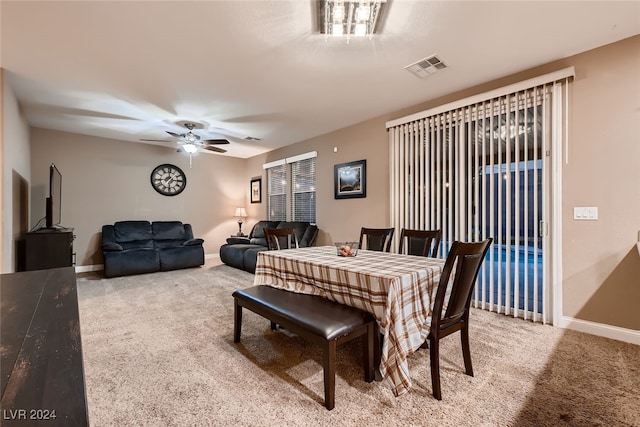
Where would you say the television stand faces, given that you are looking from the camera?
facing to the right of the viewer

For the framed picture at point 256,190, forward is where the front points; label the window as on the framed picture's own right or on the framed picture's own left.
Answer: on the framed picture's own left

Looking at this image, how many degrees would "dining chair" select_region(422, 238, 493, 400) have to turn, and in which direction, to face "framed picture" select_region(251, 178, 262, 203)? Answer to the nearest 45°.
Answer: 0° — it already faces it

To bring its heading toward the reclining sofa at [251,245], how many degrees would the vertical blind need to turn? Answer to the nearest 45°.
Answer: approximately 45° to its right

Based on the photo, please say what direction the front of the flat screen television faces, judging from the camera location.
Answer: facing to the right of the viewer

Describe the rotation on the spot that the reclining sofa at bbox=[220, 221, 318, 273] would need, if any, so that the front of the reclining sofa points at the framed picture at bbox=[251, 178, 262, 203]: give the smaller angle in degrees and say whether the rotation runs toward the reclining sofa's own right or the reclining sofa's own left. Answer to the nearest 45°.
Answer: approximately 135° to the reclining sofa's own right

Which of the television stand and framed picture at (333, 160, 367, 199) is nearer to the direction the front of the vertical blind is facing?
the television stand

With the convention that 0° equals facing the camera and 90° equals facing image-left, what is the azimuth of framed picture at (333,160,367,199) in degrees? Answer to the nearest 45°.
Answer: approximately 45°

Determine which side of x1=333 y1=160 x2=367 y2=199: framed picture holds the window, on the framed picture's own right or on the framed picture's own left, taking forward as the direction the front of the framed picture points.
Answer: on the framed picture's own right

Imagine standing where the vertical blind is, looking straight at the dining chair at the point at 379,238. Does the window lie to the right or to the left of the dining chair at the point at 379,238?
right

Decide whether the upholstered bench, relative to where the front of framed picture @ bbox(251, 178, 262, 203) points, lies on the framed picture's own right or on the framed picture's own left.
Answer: on the framed picture's own left

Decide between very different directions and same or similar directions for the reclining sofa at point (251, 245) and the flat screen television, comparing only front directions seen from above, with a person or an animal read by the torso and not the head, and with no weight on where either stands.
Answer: very different directions

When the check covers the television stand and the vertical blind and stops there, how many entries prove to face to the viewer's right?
1

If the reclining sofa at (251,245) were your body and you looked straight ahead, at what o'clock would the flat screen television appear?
The flat screen television is roughly at 1 o'clock from the reclining sofa.
